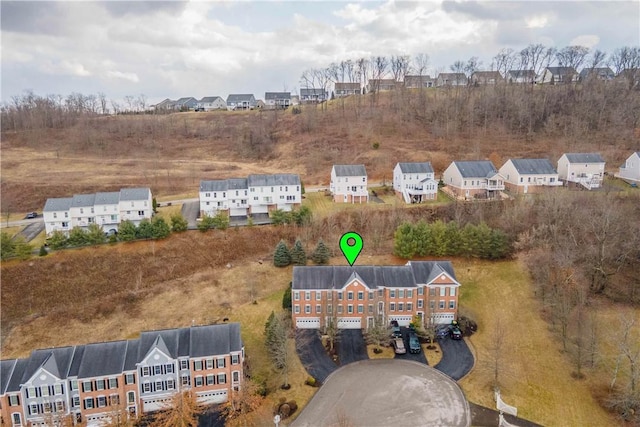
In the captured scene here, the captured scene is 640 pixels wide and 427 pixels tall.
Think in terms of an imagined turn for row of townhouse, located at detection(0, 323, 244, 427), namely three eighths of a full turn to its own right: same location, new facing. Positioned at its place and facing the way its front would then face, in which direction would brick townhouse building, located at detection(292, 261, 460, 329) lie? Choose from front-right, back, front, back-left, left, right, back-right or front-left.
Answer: back-right

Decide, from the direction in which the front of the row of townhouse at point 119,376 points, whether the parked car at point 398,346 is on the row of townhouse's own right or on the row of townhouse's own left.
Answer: on the row of townhouse's own left

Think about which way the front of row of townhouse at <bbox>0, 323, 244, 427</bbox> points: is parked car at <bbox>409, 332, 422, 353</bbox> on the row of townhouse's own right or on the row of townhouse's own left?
on the row of townhouse's own left

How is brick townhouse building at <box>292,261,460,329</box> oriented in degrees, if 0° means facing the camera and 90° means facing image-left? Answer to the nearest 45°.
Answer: approximately 0°

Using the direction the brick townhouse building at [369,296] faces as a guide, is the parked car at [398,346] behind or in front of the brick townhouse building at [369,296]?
in front

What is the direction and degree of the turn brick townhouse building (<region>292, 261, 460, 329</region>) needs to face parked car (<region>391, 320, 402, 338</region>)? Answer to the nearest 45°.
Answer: approximately 45° to its left

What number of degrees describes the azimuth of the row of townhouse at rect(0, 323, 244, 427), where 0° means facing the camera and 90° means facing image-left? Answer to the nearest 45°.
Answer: approximately 0°

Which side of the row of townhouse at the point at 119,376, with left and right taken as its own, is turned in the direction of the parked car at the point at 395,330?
left
